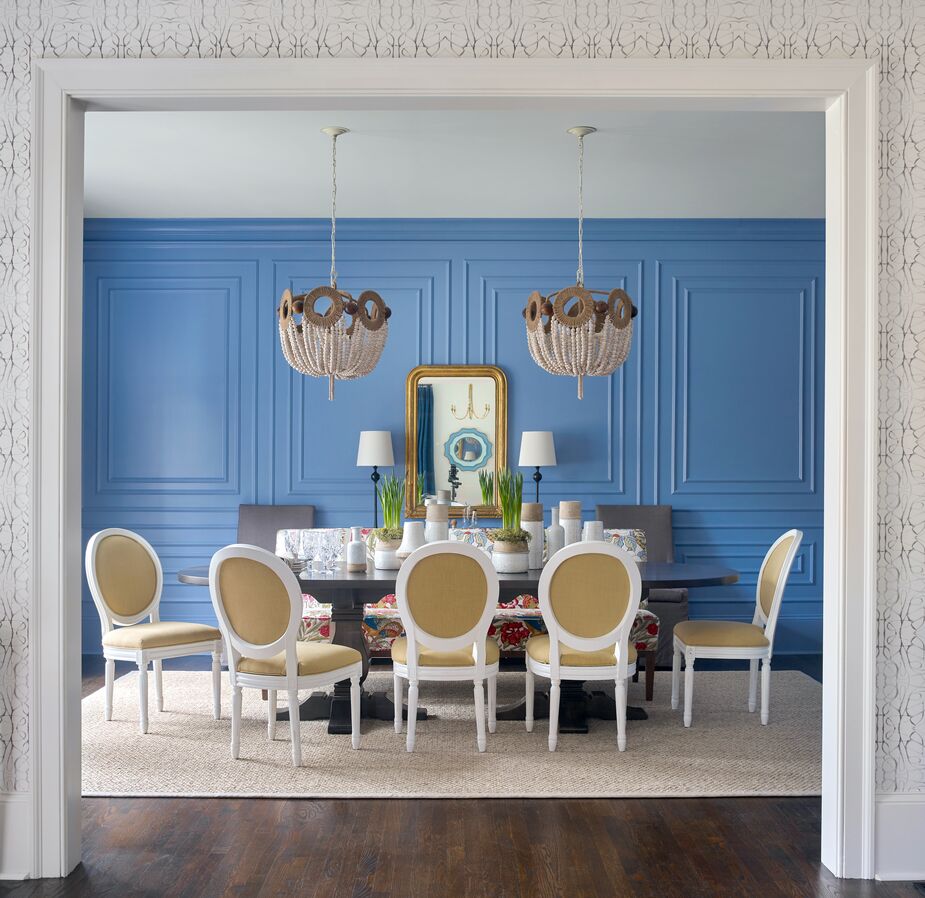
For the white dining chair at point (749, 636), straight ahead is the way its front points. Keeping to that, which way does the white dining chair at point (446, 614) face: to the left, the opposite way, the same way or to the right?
to the right

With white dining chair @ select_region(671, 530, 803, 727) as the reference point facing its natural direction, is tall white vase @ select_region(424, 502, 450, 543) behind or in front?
in front

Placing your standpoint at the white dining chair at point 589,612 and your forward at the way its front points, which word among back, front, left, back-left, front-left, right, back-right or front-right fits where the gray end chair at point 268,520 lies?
front-left

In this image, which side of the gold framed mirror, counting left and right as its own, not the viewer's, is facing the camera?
front

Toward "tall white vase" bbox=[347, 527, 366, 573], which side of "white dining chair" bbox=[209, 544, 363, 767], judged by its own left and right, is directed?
front

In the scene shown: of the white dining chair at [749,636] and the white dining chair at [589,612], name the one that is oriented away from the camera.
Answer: the white dining chair at [589,612]

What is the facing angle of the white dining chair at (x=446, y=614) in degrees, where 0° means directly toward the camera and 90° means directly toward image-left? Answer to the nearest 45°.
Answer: approximately 180°

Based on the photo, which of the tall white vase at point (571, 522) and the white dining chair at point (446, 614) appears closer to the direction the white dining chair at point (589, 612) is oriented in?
the tall white vase

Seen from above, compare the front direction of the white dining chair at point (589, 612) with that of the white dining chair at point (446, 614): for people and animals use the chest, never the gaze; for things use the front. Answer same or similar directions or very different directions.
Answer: same or similar directions

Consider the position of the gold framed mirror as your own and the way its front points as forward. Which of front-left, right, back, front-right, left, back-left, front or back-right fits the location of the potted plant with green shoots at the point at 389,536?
front

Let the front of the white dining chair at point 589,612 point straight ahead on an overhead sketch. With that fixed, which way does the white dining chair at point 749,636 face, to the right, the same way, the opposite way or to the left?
to the left

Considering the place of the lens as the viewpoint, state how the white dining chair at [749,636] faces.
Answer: facing to the left of the viewer

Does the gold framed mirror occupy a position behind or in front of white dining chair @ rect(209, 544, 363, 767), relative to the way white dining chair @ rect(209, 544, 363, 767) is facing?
in front

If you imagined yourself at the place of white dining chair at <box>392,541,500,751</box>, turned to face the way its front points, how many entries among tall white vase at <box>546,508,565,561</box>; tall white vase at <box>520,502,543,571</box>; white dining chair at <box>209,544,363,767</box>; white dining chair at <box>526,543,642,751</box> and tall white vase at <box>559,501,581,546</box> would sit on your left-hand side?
1

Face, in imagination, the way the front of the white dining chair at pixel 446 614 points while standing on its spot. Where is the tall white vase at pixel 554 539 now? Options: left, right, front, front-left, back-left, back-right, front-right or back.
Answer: front-right

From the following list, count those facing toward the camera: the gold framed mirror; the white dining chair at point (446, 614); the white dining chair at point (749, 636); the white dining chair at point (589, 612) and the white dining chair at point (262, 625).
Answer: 1

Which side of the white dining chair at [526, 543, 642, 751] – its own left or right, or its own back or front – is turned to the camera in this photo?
back

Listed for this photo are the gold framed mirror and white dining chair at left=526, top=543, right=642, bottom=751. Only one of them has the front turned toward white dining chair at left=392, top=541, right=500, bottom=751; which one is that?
the gold framed mirror
